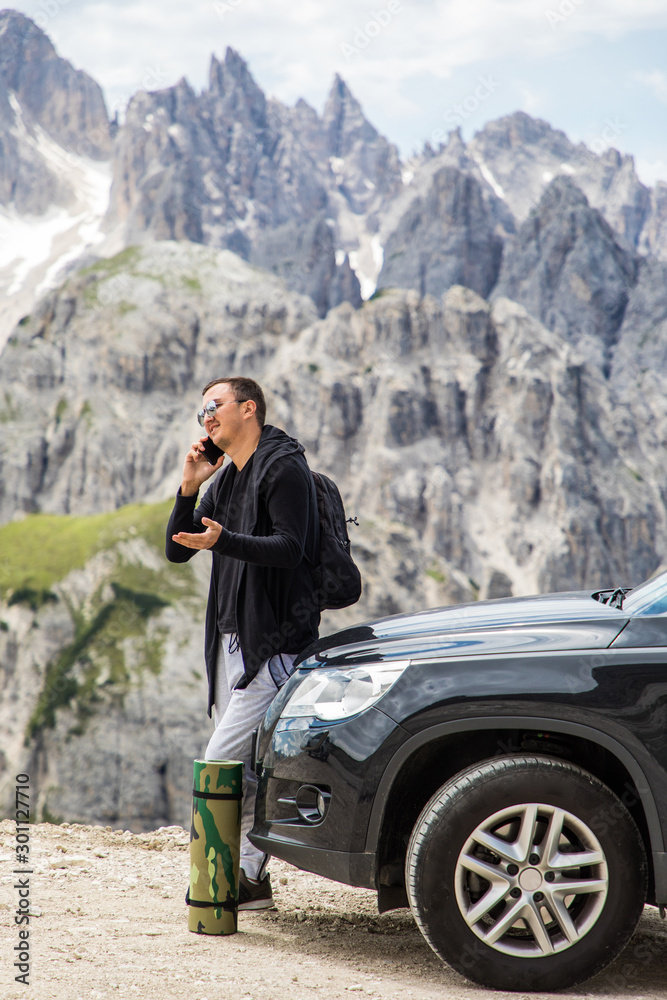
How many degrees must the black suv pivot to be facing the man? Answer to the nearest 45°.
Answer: approximately 45° to its right

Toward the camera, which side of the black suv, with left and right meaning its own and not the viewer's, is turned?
left
